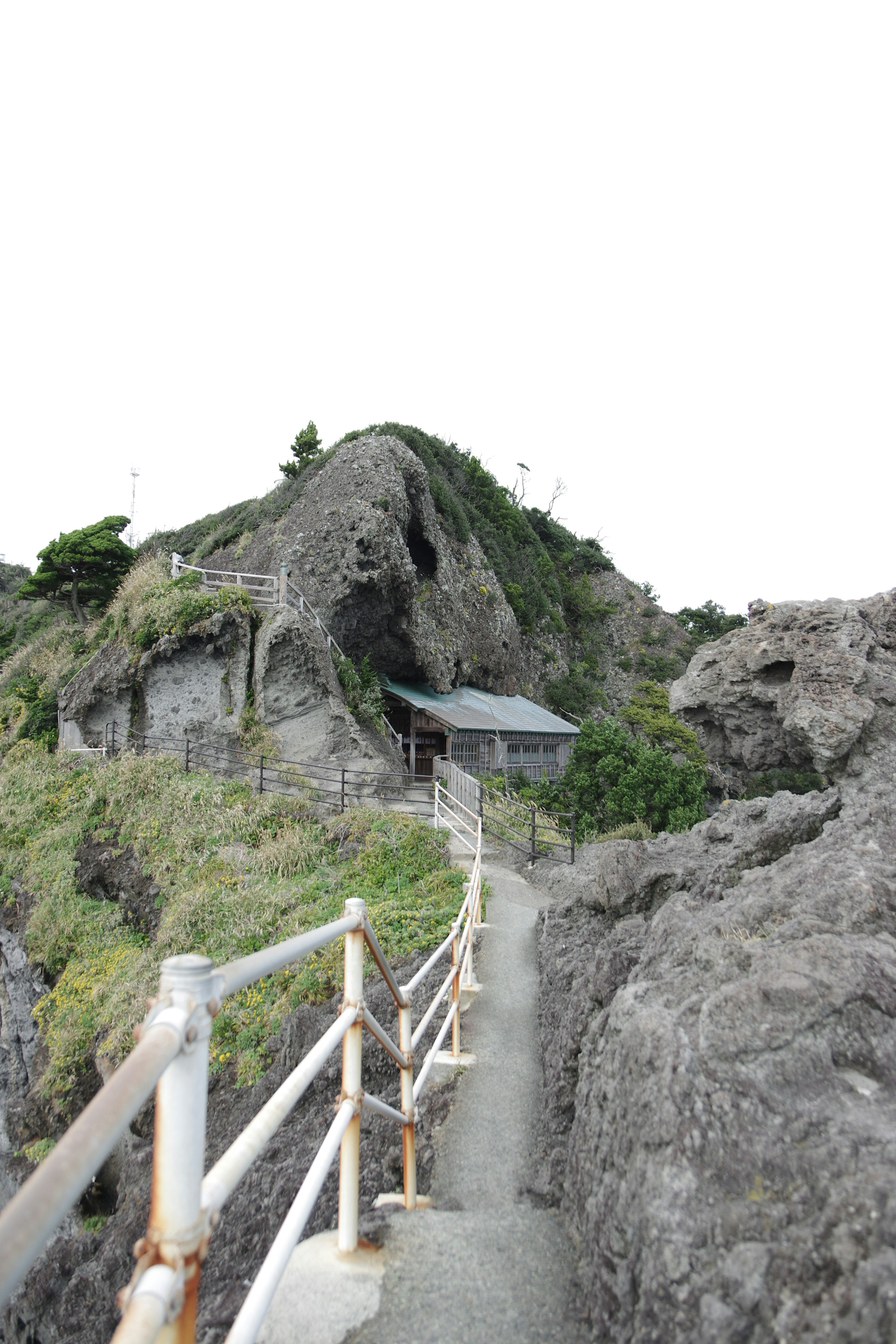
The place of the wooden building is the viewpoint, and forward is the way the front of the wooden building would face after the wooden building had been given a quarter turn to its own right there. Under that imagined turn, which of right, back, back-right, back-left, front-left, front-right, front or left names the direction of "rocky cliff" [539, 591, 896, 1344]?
back-left

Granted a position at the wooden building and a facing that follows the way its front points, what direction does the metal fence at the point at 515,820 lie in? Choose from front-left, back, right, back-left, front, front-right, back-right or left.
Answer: front-left

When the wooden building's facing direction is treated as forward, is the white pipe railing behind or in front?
in front

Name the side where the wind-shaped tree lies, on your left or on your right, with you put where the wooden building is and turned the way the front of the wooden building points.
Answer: on your right

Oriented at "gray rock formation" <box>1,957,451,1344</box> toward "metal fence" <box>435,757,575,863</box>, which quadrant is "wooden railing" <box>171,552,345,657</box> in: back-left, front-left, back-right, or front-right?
front-left

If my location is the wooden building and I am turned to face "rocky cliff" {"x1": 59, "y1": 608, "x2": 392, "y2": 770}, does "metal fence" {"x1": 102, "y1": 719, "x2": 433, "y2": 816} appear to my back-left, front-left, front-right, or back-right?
front-left

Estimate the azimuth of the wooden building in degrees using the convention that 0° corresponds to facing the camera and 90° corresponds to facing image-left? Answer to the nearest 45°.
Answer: approximately 45°

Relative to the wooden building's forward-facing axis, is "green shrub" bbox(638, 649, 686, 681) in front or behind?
behind
